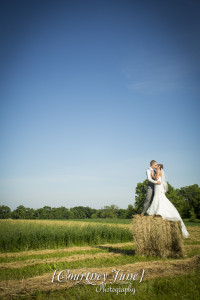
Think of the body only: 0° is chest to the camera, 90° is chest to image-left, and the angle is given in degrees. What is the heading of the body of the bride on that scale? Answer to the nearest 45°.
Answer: approximately 90°
